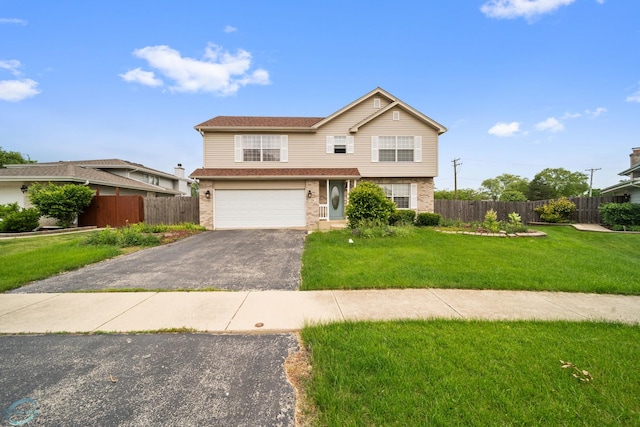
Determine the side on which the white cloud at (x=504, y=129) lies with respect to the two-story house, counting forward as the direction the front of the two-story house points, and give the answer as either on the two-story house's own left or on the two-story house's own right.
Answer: on the two-story house's own left

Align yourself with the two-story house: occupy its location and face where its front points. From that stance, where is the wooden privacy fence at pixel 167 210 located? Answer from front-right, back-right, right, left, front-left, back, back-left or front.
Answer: right

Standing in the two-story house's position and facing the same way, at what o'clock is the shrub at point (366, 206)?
The shrub is roughly at 11 o'clock from the two-story house.

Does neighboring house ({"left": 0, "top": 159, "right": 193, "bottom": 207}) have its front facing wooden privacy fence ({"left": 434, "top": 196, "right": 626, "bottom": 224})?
no

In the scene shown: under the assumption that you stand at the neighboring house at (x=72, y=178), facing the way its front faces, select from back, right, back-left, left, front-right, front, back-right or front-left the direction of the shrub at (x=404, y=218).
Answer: front-left

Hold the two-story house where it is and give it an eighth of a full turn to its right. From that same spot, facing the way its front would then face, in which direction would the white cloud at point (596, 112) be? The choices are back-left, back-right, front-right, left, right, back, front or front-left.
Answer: back-left

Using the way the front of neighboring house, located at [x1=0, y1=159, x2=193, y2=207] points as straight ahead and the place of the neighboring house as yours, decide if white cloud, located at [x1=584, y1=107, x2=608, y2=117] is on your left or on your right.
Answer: on your left

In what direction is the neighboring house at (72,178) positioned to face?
toward the camera

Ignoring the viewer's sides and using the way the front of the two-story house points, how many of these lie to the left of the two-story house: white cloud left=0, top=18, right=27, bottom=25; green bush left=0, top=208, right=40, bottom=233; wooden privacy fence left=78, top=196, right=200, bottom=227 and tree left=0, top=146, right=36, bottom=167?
0

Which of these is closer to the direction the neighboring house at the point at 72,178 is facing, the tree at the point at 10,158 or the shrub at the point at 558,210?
the shrub

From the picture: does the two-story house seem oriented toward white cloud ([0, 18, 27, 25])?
no

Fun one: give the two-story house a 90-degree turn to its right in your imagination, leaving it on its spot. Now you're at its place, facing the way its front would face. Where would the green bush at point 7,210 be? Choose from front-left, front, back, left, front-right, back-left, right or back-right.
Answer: front

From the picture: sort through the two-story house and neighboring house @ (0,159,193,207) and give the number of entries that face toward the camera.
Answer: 2

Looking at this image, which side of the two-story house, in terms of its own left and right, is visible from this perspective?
front
